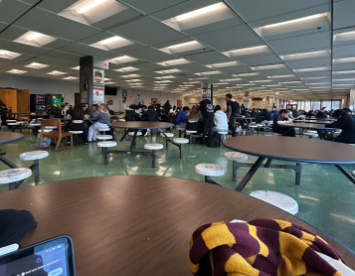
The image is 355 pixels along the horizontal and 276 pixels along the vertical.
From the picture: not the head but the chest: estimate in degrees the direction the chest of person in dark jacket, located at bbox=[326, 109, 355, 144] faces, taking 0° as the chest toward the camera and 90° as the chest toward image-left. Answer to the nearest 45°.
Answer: approximately 90°

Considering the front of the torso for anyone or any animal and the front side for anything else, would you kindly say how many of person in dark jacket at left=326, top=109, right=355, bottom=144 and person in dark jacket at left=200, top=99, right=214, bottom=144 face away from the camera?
1

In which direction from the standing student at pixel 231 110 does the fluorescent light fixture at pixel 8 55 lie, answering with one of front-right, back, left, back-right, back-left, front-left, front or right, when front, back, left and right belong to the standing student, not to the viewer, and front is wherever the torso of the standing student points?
front

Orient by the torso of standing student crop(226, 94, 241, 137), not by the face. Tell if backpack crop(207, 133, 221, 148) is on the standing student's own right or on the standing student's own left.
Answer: on the standing student's own left

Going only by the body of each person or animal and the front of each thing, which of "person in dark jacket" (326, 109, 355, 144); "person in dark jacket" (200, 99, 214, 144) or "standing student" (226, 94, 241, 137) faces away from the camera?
"person in dark jacket" (200, 99, 214, 144)

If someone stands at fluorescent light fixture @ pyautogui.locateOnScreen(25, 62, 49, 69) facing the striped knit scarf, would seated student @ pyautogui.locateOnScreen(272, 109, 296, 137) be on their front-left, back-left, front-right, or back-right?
front-left

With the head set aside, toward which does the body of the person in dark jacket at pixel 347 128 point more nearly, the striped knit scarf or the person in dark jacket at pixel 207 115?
the person in dark jacket

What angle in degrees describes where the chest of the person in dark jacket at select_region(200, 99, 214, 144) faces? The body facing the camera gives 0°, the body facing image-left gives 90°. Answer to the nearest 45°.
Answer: approximately 180°

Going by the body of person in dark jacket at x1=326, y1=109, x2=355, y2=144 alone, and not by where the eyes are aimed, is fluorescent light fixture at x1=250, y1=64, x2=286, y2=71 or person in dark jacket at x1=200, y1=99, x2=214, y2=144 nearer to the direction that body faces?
the person in dark jacket
